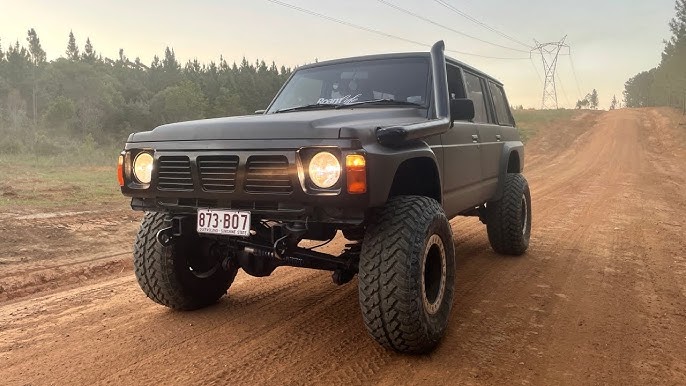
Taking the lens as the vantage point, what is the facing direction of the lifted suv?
facing the viewer and to the left of the viewer
